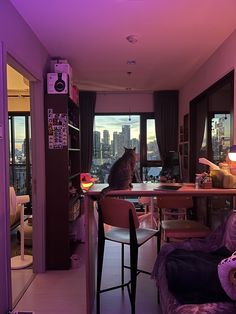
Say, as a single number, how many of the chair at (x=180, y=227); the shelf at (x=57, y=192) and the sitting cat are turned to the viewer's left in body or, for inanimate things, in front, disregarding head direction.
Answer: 0

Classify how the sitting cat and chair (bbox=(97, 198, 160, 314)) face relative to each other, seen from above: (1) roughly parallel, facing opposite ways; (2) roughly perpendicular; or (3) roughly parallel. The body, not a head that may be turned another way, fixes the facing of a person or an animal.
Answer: roughly parallel

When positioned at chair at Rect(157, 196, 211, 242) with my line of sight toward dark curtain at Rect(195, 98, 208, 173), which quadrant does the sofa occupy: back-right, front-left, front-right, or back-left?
back-right

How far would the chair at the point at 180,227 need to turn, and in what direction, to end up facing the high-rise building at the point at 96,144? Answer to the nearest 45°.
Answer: approximately 180°

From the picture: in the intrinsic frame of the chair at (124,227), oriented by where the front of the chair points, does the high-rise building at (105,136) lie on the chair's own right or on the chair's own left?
on the chair's own left

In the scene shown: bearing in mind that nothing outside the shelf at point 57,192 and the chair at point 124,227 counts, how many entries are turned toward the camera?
0

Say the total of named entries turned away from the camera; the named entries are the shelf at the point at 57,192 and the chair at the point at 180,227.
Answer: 0

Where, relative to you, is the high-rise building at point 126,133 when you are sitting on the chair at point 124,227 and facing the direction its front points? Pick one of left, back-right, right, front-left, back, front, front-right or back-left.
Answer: front-left

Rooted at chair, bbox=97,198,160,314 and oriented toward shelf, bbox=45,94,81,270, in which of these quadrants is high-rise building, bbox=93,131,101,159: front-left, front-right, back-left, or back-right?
front-right

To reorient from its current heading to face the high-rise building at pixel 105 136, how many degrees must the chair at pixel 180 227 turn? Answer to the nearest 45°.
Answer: approximately 180°

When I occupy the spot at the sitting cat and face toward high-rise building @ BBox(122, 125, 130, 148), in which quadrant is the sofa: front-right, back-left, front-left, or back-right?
back-right

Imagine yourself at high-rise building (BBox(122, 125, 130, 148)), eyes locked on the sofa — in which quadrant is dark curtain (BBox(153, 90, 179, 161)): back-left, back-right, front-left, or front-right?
front-left

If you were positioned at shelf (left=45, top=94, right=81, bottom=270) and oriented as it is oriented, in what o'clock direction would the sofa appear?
The sofa is roughly at 2 o'clock from the shelf.
